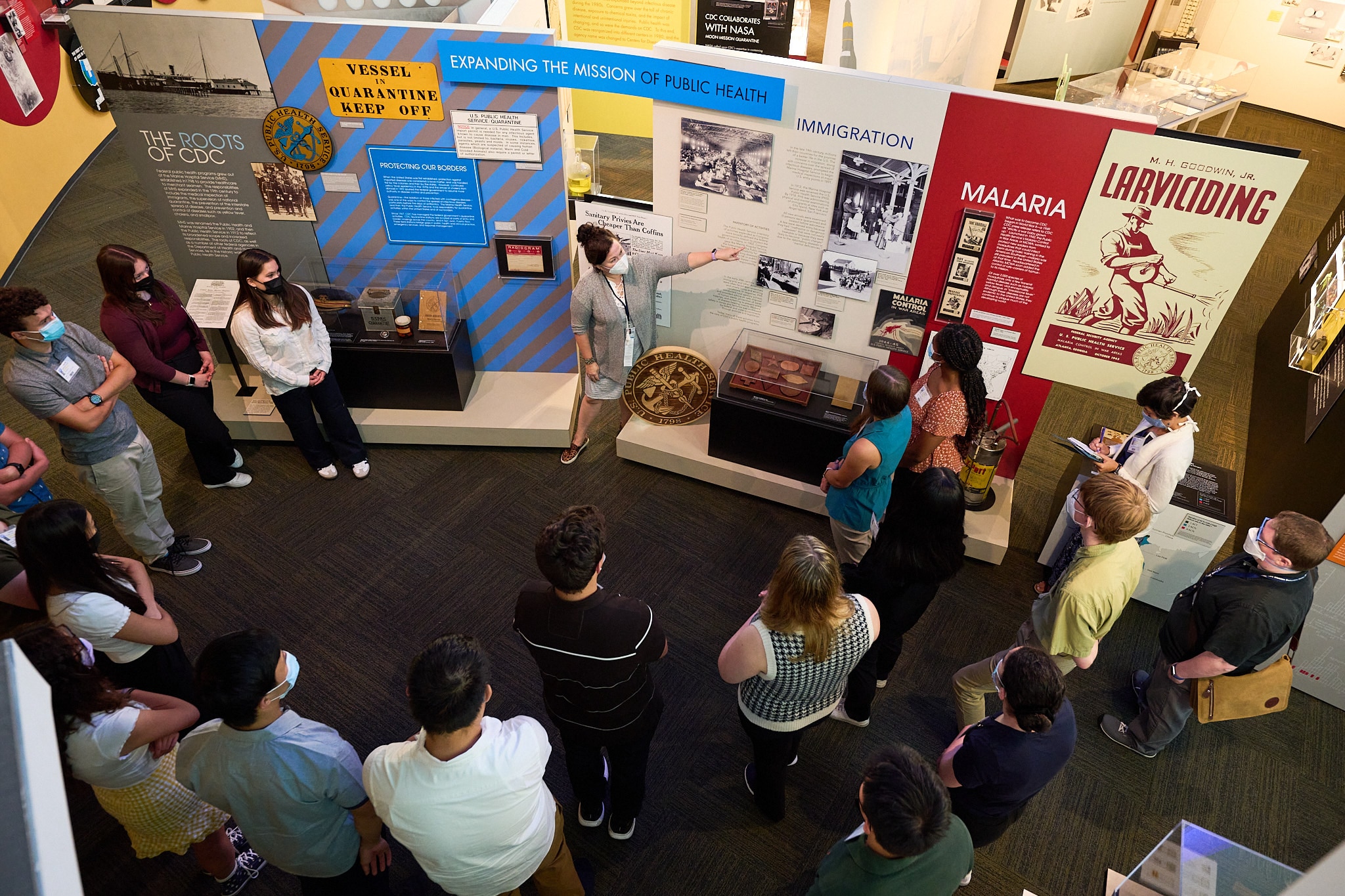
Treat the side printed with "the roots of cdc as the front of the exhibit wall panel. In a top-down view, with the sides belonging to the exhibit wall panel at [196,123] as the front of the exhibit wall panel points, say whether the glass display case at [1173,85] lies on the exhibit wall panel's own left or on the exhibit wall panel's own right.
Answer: on the exhibit wall panel's own left

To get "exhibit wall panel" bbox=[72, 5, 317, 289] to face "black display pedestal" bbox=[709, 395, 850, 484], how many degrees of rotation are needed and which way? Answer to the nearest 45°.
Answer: approximately 45° to its left

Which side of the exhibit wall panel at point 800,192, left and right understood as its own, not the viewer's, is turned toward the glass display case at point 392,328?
right

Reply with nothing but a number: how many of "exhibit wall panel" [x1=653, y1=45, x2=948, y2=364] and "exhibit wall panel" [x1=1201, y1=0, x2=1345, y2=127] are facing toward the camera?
2

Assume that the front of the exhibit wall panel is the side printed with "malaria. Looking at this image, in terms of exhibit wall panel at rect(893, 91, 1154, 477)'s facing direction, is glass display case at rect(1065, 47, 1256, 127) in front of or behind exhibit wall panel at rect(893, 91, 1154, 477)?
behind

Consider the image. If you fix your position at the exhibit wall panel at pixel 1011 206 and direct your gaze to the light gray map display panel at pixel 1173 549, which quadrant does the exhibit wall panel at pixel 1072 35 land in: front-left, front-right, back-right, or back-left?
back-left

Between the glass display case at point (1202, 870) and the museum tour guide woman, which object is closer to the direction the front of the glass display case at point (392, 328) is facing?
the glass display case

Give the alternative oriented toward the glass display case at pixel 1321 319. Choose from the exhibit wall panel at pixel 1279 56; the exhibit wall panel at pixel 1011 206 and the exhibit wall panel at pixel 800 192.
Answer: the exhibit wall panel at pixel 1279 56

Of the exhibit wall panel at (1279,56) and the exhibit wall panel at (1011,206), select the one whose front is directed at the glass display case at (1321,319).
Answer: the exhibit wall panel at (1279,56)

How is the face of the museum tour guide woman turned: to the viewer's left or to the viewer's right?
to the viewer's right

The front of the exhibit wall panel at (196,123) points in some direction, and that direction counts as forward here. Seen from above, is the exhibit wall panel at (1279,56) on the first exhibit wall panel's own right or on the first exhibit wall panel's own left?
on the first exhibit wall panel's own left

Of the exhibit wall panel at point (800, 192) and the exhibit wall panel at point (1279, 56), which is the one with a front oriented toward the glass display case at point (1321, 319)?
the exhibit wall panel at point (1279, 56)
